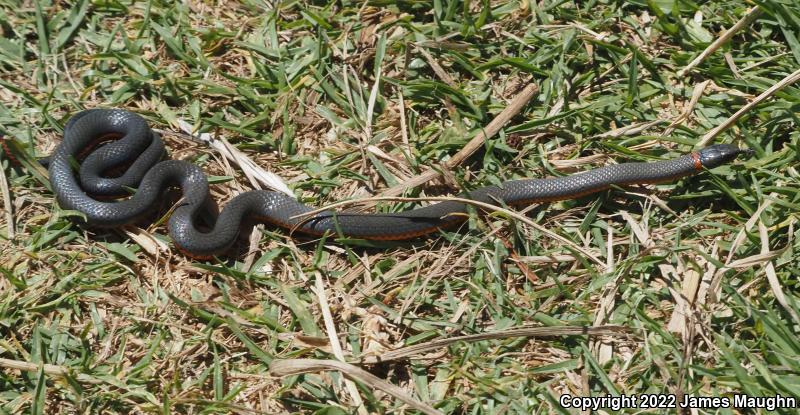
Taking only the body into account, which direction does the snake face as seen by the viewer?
to the viewer's right
